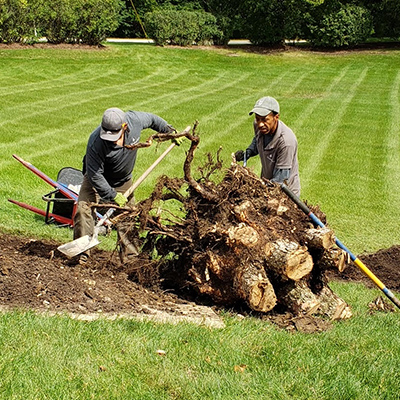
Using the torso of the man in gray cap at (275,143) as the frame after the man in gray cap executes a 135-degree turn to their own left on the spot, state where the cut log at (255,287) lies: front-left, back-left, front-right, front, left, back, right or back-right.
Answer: right

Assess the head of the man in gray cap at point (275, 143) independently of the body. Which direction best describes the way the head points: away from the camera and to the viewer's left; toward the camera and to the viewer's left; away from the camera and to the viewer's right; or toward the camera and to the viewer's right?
toward the camera and to the viewer's left

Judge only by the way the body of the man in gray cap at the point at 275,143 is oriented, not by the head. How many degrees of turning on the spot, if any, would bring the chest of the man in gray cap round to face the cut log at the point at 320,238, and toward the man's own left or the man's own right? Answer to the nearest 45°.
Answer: approximately 90° to the man's own left

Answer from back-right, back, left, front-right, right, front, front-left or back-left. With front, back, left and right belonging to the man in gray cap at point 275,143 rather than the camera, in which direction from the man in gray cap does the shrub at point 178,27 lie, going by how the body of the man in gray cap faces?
back-right

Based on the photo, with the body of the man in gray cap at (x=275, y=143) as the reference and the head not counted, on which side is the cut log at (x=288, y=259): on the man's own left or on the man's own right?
on the man's own left

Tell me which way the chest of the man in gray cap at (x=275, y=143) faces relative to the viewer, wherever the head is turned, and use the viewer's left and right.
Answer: facing the viewer and to the left of the viewer

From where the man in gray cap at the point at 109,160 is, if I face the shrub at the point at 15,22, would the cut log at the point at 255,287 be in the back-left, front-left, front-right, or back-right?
back-right

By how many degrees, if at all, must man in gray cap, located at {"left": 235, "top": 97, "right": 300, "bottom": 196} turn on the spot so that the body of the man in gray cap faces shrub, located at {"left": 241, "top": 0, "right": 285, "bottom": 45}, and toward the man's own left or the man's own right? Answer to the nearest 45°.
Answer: approximately 135° to the man's own right

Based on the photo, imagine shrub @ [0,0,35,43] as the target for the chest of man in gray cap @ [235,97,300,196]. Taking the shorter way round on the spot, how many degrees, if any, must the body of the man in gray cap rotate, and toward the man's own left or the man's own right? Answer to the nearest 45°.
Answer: approximately 90° to the man's own right

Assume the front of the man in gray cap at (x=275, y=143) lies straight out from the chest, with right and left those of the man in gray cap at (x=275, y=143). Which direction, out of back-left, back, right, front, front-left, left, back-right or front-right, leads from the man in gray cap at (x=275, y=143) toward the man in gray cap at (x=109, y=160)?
front-right

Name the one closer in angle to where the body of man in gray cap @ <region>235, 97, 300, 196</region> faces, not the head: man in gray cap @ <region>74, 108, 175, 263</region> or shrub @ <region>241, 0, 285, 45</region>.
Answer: the man in gray cap
